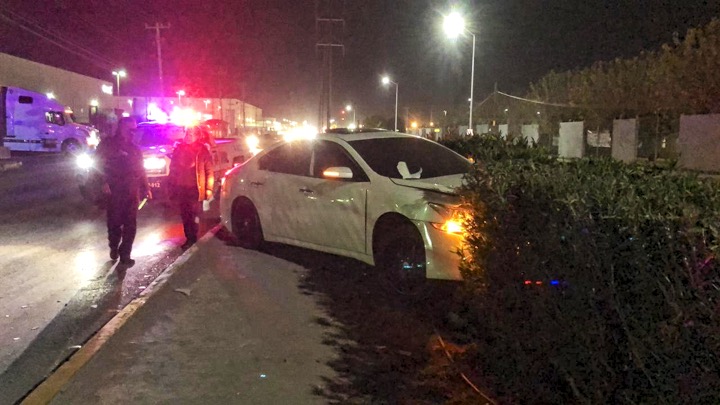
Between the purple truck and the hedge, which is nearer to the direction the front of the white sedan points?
the hedge

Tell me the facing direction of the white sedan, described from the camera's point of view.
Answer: facing the viewer and to the right of the viewer

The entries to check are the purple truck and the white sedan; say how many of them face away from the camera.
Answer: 0

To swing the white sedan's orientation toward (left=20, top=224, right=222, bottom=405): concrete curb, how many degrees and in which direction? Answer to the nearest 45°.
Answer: approximately 90° to its right

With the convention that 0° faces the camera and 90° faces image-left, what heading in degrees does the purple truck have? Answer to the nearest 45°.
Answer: approximately 270°

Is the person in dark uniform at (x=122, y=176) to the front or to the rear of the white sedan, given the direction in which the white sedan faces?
to the rear

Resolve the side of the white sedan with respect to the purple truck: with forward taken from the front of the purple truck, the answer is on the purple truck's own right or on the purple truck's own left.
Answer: on the purple truck's own right

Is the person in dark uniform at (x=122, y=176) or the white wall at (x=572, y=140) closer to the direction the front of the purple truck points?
the white wall

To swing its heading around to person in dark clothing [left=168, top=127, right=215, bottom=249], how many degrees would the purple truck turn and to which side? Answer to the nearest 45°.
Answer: approximately 90° to its right

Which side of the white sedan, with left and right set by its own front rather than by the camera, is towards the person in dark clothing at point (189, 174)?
back
